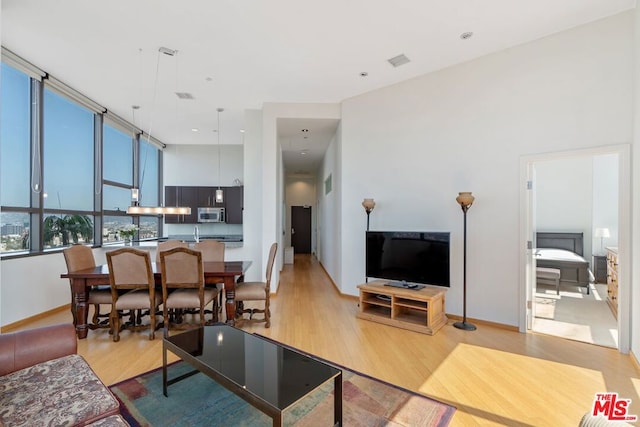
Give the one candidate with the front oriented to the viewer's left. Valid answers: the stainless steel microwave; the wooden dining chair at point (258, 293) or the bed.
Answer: the wooden dining chair

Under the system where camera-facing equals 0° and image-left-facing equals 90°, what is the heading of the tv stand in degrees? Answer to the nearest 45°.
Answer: approximately 45°

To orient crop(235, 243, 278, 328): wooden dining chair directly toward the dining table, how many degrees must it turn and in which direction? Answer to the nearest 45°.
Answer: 0° — it already faces it

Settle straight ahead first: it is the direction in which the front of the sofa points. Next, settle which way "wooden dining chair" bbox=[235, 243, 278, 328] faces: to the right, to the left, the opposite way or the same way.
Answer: the opposite way

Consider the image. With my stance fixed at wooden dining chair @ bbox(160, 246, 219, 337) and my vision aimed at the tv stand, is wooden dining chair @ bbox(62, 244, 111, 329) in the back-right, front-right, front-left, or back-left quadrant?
back-left

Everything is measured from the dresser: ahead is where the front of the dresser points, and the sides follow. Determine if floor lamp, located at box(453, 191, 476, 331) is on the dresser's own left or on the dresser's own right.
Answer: on the dresser's own left

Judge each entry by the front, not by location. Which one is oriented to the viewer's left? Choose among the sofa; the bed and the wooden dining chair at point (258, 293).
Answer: the wooden dining chair

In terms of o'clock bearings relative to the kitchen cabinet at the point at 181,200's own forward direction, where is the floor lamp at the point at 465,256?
The floor lamp is roughly at 11 o'clock from the kitchen cabinet.

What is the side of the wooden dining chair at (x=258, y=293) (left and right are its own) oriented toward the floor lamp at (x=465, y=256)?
back

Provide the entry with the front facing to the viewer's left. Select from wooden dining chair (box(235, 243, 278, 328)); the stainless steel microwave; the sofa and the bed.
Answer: the wooden dining chair

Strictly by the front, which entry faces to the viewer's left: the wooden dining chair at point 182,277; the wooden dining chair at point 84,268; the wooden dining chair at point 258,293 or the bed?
the wooden dining chair at point 258,293

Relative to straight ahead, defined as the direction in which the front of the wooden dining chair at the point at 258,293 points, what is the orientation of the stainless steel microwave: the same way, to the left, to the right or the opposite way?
to the left

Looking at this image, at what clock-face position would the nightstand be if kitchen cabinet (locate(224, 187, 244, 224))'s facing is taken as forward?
The nightstand is roughly at 10 o'clock from the kitchen cabinet.

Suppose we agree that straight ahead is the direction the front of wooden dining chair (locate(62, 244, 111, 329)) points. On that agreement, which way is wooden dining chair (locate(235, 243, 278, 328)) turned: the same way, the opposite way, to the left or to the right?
the opposite way
